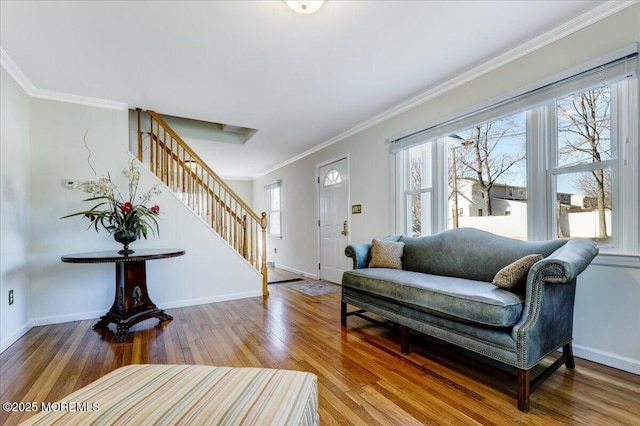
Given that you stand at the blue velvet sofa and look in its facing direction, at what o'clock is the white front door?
The white front door is roughly at 3 o'clock from the blue velvet sofa.

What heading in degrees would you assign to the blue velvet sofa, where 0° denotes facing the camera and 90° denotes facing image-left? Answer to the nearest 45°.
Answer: approximately 45°

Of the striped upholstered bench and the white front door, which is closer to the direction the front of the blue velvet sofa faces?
the striped upholstered bench
